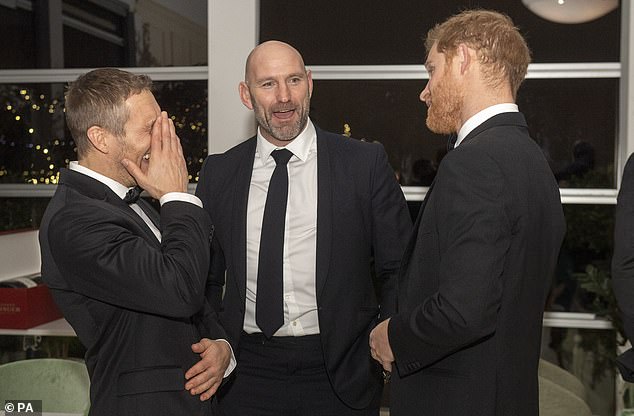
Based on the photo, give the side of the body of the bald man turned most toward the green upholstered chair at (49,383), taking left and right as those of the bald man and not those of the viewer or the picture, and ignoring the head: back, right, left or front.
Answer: right

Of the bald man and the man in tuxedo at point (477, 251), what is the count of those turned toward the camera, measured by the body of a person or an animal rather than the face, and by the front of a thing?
1

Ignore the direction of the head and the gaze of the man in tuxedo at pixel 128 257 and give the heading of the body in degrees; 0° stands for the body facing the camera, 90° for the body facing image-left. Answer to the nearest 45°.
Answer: approximately 270°

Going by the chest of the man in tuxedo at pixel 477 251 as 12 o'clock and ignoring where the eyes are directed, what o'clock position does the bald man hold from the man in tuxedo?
The bald man is roughly at 12 o'clock from the man in tuxedo.

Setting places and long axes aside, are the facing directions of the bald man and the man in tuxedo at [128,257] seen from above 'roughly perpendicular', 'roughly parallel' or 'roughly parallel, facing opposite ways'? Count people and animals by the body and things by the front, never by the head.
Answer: roughly perpendicular

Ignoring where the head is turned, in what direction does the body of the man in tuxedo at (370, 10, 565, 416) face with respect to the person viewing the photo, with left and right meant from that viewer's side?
facing away from the viewer and to the left of the viewer

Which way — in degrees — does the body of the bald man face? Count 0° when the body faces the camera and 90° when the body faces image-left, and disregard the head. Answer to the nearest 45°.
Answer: approximately 0°
